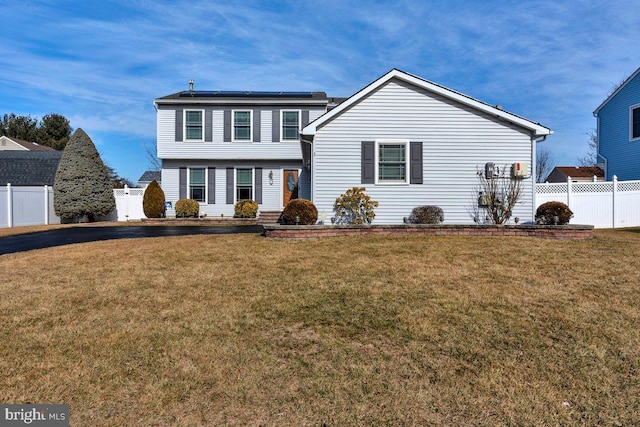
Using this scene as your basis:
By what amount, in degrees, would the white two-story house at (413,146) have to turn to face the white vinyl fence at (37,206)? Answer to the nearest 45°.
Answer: approximately 90° to its right

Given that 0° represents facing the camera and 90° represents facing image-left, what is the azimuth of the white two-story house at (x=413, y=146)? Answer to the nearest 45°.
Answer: approximately 0°

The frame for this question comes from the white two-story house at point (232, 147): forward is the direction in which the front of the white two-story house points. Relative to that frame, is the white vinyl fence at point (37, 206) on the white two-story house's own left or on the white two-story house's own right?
on the white two-story house's own right

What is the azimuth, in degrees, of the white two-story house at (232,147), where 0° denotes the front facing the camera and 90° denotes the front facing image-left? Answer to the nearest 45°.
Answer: approximately 0°

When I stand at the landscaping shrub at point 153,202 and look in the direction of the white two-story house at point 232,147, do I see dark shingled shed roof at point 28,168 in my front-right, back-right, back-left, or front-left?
back-left

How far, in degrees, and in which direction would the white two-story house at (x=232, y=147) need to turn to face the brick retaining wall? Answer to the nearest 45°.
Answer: approximately 45° to its left

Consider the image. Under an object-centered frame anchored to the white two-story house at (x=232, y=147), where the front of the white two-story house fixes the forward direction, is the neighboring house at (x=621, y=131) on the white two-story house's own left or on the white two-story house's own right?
on the white two-story house's own left

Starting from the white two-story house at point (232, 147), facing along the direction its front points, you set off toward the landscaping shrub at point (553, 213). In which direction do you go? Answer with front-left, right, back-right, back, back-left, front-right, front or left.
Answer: front-left

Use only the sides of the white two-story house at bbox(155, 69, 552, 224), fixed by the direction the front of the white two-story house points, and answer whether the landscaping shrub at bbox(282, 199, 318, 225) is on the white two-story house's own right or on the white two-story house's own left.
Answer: on the white two-story house's own right
